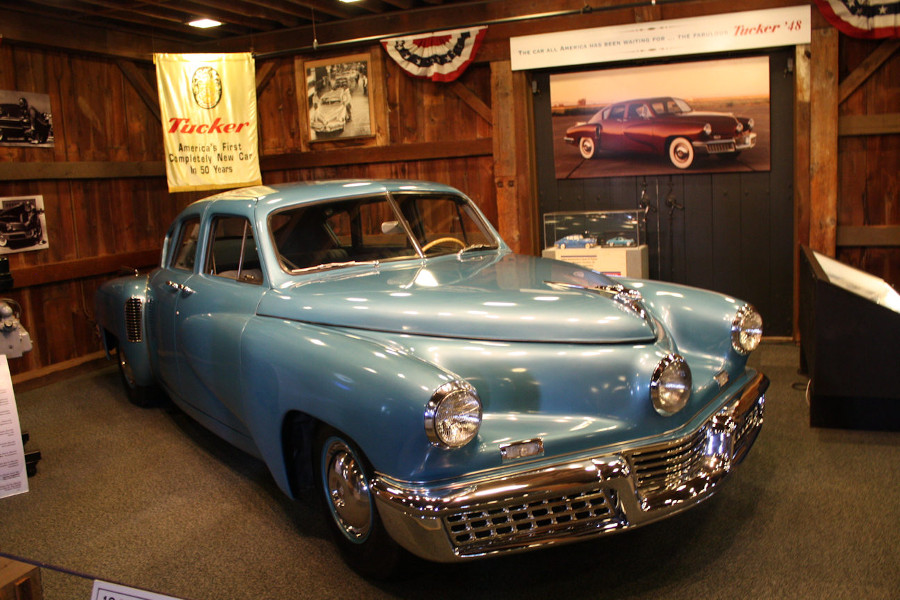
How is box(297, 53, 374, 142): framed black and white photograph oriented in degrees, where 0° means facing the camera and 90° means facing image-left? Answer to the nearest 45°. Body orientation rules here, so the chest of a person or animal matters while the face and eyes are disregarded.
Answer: approximately 0°

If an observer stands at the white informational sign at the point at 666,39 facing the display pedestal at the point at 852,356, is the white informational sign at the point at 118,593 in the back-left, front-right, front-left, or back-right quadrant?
front-right

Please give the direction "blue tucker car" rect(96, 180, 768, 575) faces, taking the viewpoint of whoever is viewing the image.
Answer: facing the viewer and to the right of the viewer

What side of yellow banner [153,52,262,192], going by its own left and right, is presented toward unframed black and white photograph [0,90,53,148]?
right

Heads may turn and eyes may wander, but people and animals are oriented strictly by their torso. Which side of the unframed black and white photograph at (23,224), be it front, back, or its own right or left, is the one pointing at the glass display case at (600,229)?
front

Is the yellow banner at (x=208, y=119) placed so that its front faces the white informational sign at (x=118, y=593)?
yes

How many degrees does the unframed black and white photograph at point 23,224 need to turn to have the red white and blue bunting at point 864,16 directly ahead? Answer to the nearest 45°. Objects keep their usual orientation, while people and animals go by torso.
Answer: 0° — it already faces it

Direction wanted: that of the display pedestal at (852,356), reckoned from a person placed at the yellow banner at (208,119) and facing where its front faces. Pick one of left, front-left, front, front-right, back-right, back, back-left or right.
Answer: front-left

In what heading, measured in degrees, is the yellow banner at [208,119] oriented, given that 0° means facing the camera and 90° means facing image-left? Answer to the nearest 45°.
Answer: approximately 0°

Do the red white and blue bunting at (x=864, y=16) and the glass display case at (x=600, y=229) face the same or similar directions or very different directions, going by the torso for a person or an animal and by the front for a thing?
same or similar directions

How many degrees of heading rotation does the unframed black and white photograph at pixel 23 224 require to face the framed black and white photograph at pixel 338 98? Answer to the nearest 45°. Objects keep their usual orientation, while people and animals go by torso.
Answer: approximately 45° to its left

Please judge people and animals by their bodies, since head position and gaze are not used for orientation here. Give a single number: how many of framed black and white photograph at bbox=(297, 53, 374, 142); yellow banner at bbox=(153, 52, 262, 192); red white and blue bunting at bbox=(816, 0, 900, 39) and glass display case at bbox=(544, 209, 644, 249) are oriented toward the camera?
4

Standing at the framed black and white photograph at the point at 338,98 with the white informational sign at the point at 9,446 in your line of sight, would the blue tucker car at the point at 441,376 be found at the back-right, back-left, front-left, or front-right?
front-left

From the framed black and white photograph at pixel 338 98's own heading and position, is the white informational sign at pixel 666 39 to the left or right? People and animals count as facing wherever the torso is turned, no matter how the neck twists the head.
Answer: on its left

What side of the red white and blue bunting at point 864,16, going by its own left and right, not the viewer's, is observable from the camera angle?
front

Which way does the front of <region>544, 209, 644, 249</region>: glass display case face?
toward the camera

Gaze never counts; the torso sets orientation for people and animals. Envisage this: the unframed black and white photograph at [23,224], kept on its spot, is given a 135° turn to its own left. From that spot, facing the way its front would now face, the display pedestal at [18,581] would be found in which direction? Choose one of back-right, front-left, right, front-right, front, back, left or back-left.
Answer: back

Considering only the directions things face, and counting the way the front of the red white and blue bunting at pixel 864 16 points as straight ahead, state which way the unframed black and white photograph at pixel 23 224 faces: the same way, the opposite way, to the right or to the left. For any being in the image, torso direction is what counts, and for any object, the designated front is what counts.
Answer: to the left
